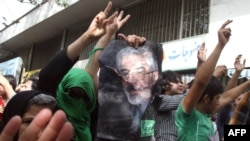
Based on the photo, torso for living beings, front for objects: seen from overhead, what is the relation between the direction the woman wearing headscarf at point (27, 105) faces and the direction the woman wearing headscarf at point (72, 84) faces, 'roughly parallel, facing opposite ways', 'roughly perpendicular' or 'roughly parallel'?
roughly parallel

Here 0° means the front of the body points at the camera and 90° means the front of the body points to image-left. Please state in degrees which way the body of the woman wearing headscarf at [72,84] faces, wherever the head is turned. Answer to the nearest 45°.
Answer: approximately 315°

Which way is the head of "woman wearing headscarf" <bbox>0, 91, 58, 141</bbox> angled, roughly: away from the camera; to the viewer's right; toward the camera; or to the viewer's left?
toward the camera

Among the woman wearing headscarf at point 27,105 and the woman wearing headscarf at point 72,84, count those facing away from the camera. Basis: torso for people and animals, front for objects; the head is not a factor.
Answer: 0

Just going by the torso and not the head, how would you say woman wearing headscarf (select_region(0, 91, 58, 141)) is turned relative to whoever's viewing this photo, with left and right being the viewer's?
facing the viewer and to the right of the viewer
